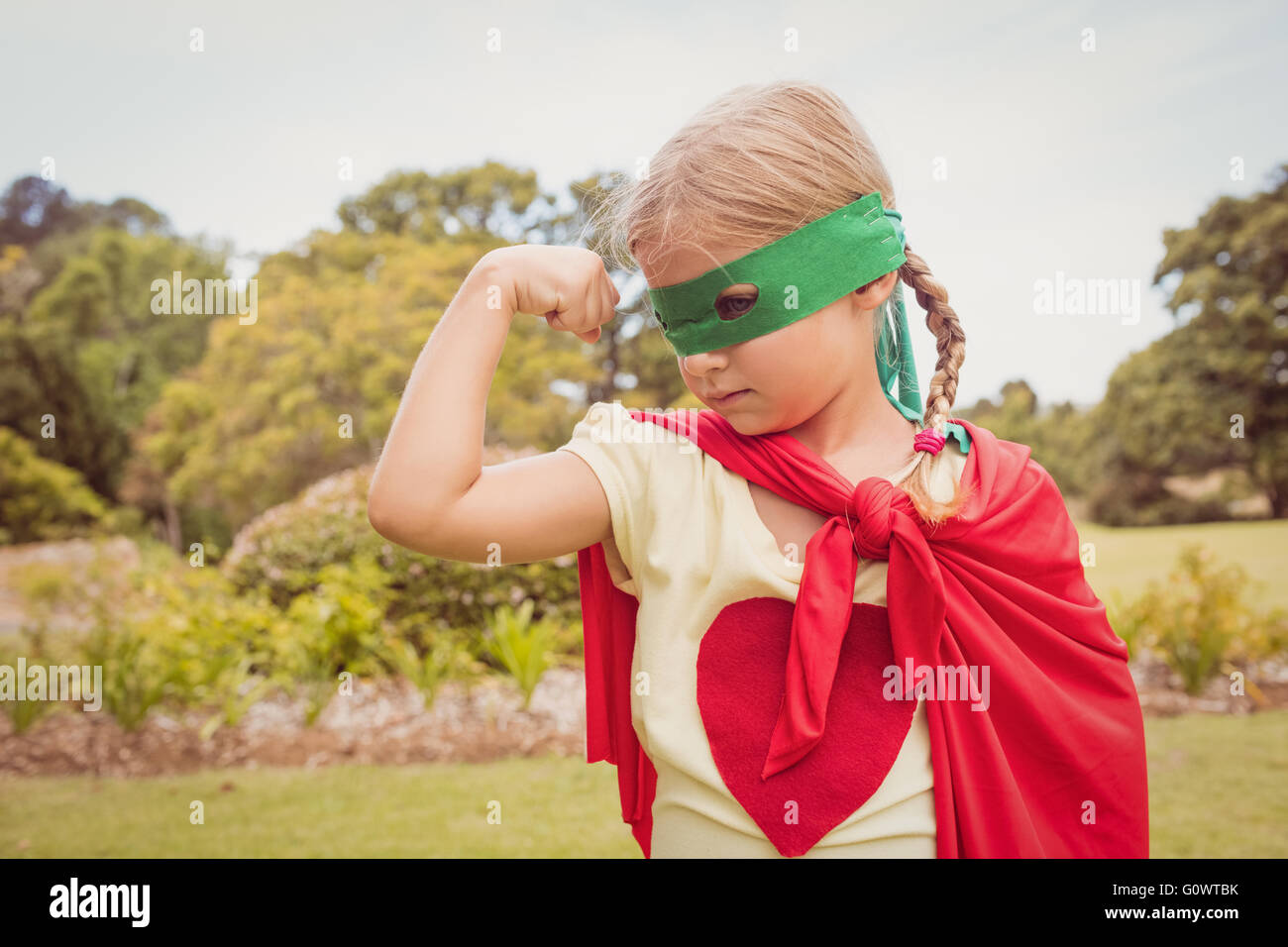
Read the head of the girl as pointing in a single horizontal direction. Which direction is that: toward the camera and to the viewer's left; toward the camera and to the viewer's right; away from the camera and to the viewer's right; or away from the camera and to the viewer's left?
toward the camera and to the viewer's left

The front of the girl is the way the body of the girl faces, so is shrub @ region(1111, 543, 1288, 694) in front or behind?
behind

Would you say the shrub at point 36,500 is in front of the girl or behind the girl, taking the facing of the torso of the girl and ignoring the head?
behind

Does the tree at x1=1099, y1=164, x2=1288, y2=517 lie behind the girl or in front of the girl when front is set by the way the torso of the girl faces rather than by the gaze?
behind

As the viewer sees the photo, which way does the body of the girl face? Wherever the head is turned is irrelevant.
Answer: toward the camera
